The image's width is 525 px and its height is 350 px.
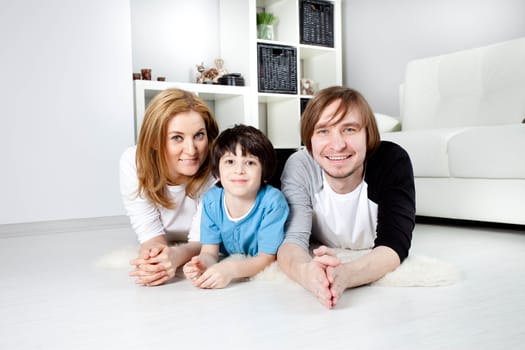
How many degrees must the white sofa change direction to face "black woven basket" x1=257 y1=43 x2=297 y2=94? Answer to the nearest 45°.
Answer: approximately 90° to its right

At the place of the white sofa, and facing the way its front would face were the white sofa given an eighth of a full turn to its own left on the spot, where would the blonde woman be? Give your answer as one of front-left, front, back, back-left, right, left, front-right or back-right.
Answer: front-right

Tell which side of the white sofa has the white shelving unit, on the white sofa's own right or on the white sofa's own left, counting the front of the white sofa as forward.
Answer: on the white sofa's own right

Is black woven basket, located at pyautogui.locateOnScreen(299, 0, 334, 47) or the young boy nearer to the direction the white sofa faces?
the young boy

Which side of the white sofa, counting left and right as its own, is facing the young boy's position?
front

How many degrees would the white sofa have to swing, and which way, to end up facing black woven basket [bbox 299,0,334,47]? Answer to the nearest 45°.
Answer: approximately 90° to its right

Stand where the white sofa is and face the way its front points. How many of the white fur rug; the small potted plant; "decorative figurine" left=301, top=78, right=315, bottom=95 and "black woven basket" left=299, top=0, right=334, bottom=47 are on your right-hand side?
3

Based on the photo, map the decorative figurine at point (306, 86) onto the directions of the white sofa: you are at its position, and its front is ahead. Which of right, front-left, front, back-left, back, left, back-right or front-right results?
right

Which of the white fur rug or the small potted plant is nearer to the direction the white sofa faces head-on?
the white fur rug

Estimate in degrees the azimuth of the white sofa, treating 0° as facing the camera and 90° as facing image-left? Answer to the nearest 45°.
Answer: approximately 45°

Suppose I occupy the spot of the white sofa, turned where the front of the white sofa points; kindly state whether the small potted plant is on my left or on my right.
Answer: on my right

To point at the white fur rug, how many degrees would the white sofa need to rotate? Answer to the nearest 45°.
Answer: approximately 45° to its left
